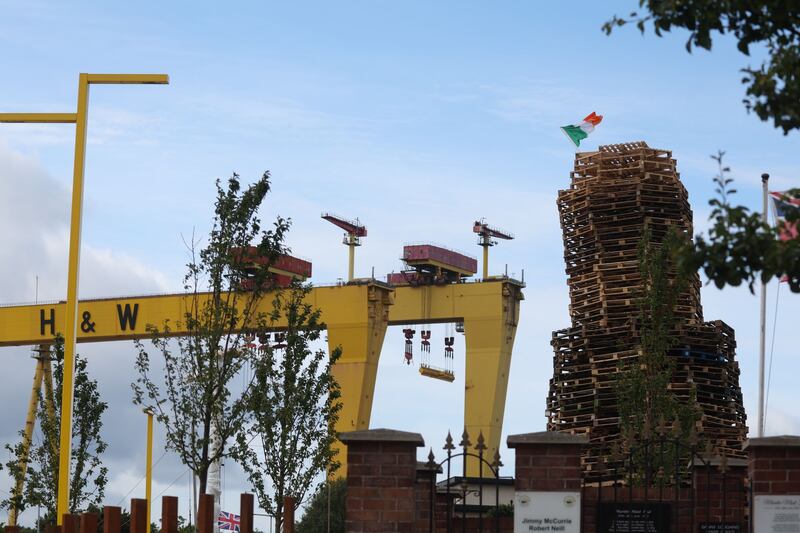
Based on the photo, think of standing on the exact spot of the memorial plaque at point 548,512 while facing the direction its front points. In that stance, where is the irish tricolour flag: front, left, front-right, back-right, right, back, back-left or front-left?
back

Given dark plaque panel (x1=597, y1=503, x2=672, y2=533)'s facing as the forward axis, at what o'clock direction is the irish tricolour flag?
The irish tricolour flag is roughly at 6 o'clock from the dark plaque panel.

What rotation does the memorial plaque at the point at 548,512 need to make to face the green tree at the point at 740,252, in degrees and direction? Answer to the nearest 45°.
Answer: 0° — it already faces it

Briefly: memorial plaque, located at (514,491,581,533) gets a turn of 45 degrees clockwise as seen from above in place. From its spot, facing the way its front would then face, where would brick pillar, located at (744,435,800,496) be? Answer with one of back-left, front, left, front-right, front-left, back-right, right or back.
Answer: back-left

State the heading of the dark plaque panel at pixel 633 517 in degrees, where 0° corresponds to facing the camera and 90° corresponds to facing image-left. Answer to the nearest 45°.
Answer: approximately 0°

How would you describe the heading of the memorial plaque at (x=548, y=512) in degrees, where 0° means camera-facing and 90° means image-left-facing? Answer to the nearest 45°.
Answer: approximately 0°

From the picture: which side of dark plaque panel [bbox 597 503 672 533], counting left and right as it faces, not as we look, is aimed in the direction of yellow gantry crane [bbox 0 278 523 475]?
back

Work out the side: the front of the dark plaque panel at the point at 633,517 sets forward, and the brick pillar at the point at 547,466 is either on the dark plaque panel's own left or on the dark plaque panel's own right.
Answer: on the dark plaque panel's own right

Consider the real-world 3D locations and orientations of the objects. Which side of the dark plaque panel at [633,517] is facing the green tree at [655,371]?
back

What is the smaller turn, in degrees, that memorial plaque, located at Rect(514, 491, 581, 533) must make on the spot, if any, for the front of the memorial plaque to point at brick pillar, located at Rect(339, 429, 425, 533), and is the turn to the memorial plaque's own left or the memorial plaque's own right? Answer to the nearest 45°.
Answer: approximately 90° to the memorial plaque's own right

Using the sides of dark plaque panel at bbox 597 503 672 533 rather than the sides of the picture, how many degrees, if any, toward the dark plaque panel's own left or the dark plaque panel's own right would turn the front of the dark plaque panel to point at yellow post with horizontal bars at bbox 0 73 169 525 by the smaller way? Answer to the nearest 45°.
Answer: approximately 135° to the dark plaque panel's own right

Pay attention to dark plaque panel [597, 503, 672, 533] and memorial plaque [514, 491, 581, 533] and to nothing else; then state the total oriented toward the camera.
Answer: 2
